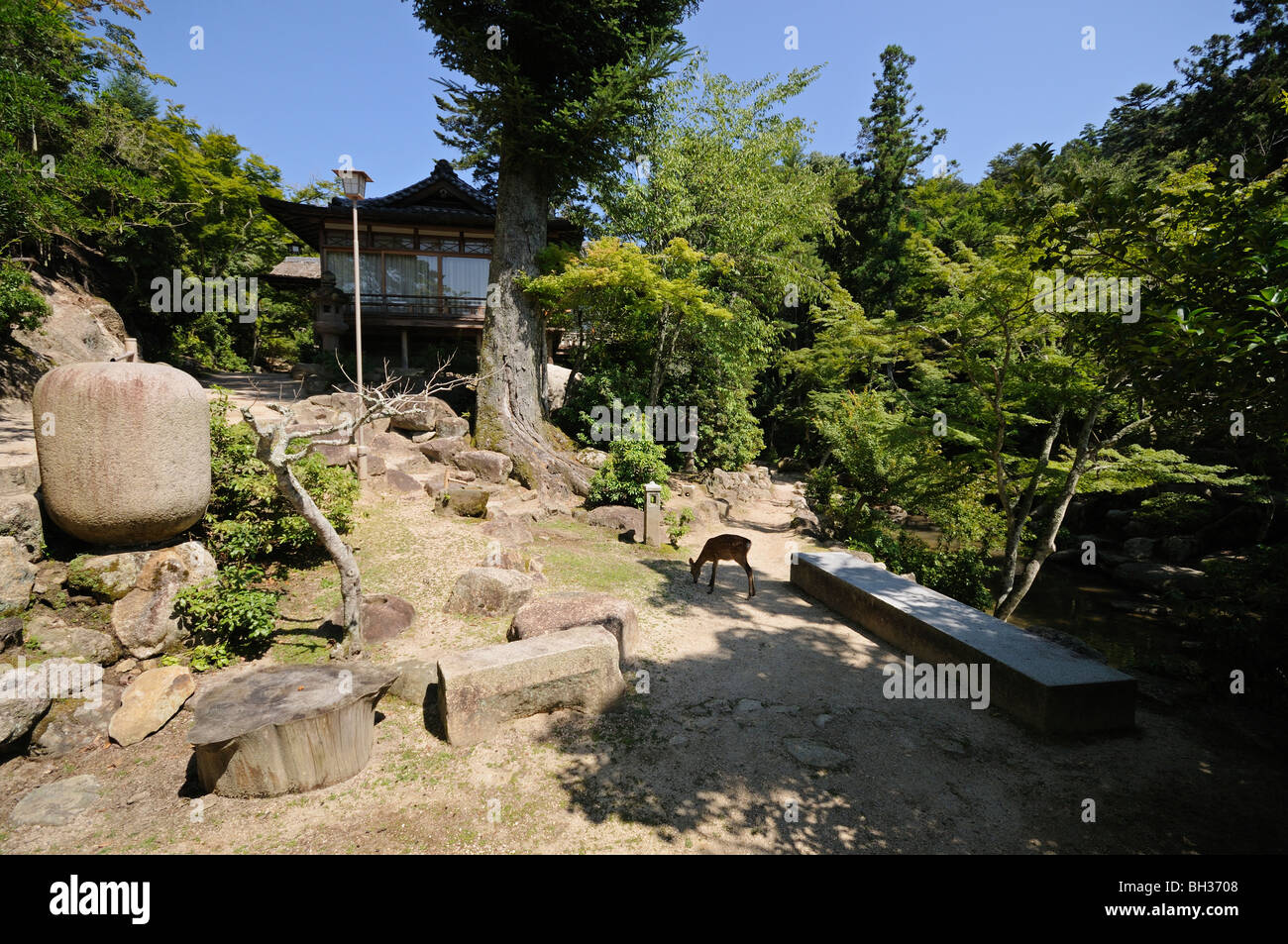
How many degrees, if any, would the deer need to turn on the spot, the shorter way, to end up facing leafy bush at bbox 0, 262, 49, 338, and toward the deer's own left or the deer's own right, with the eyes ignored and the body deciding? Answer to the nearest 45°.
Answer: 0° — it already faces it

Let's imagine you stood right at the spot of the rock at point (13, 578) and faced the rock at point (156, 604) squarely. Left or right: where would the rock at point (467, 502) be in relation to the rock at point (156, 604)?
left

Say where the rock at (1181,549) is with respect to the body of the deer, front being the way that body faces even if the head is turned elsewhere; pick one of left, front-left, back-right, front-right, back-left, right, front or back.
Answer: back-right

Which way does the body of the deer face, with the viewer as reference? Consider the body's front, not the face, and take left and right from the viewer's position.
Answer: facing to the left of the viewer
